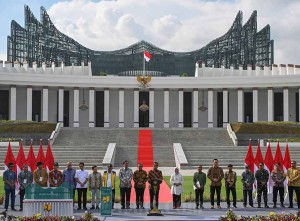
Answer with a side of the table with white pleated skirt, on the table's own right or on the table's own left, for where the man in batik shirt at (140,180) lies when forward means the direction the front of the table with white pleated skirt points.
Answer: on the table's own left

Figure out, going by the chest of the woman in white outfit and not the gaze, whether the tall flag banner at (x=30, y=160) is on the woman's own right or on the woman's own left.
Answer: on the woman's own right

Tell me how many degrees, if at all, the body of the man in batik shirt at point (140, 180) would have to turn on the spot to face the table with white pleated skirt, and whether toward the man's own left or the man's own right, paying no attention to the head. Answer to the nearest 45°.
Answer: approximately 45° to the man's own right

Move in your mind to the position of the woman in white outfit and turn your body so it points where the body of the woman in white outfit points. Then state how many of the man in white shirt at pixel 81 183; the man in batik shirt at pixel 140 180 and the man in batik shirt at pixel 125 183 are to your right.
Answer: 3

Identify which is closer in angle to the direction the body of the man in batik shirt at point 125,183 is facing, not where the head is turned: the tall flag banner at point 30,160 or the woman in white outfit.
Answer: the woman in white outfit

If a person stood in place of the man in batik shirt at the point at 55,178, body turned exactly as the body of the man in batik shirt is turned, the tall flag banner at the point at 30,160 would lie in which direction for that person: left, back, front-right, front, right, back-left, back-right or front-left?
back

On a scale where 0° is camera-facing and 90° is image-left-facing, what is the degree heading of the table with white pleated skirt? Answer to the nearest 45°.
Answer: approximately 0°

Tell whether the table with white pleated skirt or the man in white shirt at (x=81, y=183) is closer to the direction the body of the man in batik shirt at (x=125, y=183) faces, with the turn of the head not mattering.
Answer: the table with white pleated skirt

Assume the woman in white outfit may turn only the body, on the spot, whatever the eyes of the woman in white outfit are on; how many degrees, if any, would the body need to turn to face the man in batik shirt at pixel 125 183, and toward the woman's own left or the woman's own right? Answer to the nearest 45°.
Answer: approximately 90° to the woman's own right
